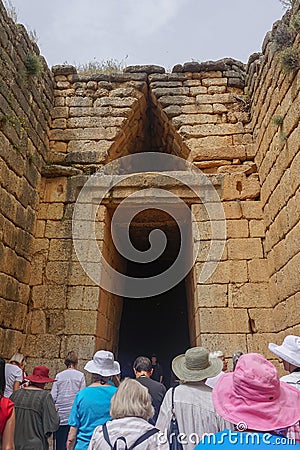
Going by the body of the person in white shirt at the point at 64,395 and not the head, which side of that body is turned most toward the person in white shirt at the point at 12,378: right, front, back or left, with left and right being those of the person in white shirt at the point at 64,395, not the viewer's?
left

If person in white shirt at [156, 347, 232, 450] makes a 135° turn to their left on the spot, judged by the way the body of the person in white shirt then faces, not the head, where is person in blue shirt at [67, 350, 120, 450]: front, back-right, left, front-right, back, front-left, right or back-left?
right

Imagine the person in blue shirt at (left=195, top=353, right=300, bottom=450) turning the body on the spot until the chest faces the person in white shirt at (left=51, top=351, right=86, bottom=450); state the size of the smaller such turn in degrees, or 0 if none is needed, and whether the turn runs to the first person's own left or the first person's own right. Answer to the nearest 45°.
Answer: approximately 45° to the first person's own left

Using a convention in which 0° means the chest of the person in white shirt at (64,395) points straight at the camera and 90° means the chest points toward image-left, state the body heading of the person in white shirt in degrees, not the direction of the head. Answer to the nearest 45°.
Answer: approximately 180°

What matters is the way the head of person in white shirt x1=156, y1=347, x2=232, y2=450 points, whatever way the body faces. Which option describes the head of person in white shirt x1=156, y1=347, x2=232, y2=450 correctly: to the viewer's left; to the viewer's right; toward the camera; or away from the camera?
away from the camera

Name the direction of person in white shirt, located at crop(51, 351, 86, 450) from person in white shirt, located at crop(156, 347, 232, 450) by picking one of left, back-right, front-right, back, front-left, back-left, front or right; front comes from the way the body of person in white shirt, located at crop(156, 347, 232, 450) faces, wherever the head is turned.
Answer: front-left

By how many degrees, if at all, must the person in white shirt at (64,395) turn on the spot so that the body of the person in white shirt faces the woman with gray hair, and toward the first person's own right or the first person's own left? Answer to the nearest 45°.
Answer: approximately 180°

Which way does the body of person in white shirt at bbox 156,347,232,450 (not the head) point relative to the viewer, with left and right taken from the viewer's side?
facing away from the viewer

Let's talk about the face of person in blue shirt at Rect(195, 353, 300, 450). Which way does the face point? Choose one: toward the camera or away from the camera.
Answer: away from the camera

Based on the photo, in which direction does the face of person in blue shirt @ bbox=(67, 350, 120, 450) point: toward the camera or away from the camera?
away from the camera

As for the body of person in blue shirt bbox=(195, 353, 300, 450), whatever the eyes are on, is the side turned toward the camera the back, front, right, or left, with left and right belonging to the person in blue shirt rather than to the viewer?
back

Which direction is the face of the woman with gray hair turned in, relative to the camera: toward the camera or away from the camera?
away from the camera
